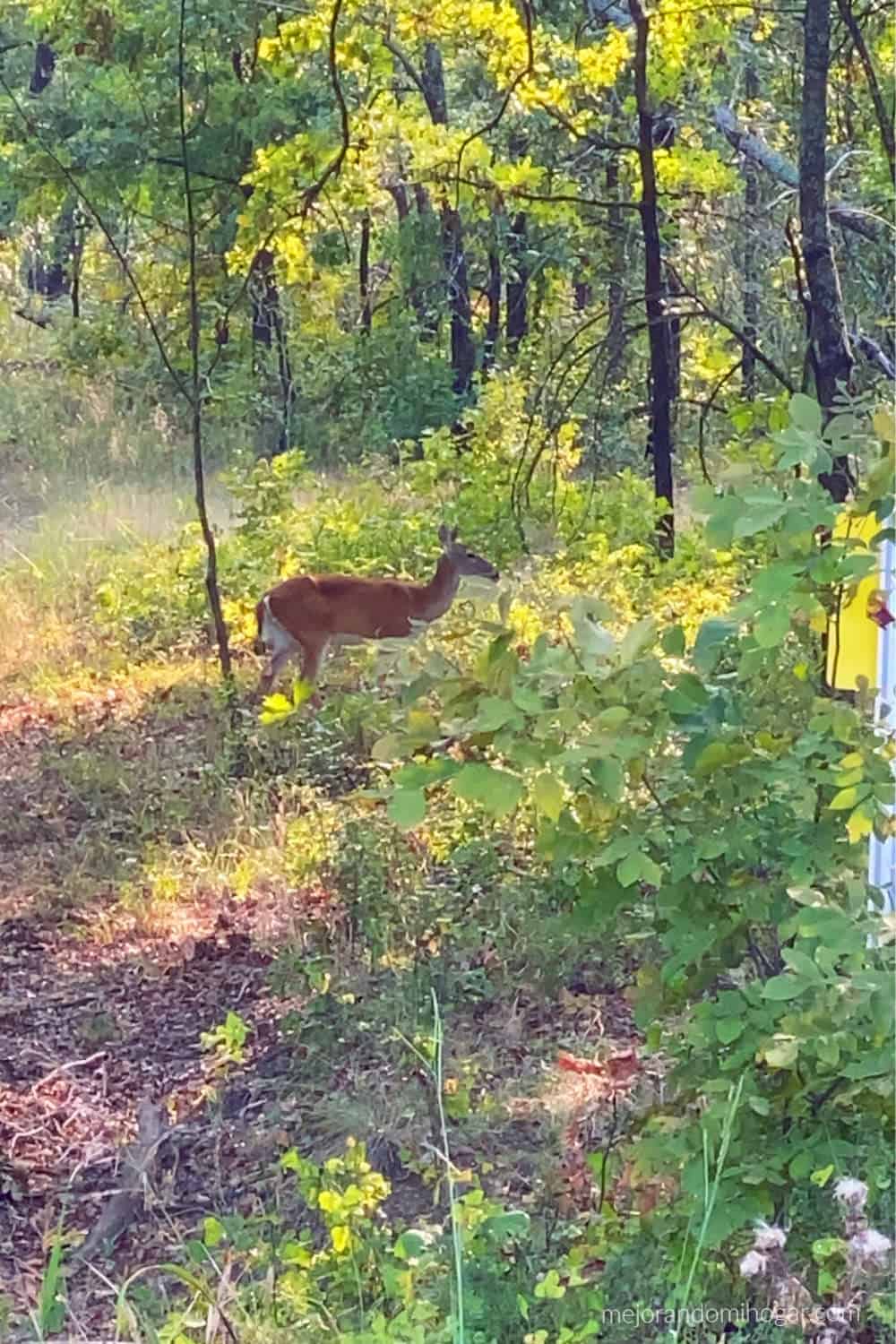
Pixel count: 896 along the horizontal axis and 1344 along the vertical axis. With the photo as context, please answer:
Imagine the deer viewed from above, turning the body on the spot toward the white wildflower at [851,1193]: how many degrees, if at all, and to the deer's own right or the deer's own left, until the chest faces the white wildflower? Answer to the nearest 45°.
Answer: approximately 90° to the deer's own right

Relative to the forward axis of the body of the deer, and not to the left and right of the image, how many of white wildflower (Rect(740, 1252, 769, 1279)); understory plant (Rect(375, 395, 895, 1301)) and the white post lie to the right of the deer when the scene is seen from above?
3

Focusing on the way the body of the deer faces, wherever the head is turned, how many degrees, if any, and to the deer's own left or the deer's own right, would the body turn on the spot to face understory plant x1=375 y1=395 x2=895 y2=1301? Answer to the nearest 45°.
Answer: approximately 90° to the deer's own right

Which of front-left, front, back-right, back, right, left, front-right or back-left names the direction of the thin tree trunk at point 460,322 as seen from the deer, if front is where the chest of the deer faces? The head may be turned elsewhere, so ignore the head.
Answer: left

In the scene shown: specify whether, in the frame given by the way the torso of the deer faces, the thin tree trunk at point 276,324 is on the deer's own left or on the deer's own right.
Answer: on the deer's own left

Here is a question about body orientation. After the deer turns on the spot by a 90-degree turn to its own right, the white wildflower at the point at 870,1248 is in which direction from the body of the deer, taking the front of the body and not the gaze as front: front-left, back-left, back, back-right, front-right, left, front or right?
front

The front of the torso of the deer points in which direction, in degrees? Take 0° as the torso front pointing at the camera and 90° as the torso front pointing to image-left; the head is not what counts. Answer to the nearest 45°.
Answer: approximately 270°

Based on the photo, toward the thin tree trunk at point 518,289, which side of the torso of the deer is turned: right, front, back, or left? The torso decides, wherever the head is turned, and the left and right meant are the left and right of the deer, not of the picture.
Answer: left

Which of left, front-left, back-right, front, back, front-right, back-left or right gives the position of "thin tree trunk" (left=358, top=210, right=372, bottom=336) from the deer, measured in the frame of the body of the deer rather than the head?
left

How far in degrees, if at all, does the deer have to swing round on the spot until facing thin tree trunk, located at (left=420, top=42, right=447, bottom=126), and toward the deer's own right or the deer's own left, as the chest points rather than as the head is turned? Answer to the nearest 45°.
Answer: approximately 90° to the deer's own left

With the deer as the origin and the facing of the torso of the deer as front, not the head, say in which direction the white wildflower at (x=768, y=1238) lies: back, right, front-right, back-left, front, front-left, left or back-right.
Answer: right

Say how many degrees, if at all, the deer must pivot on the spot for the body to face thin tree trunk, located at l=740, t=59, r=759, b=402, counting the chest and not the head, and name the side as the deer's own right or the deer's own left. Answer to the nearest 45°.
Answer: approximately 45° to the deer's own left

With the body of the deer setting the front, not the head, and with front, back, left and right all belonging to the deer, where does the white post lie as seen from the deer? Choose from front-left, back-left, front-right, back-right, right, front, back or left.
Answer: right
